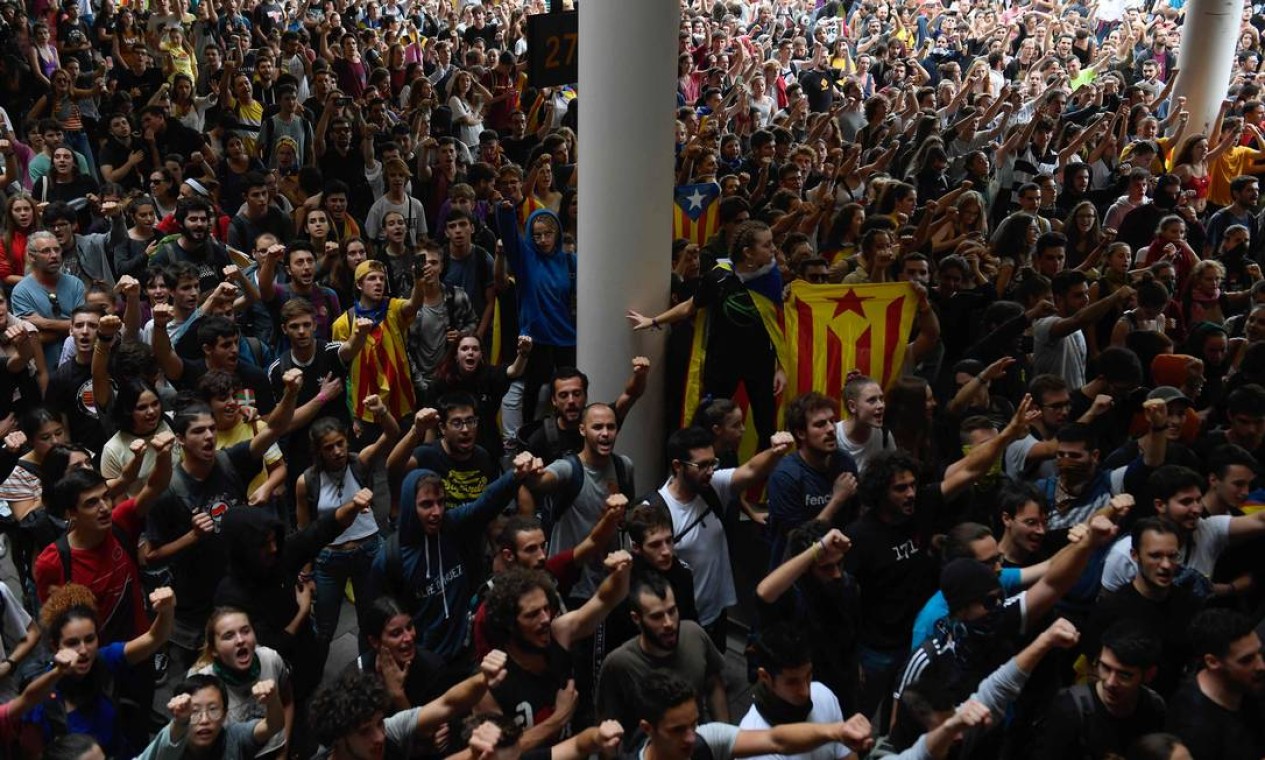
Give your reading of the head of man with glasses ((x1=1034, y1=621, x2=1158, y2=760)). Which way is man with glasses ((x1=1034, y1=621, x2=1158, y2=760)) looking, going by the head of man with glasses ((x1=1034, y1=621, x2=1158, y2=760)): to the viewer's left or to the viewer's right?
to the viewer's left

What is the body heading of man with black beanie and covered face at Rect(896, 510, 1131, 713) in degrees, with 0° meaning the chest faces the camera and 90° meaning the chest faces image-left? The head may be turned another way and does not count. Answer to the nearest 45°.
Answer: approximately 315°

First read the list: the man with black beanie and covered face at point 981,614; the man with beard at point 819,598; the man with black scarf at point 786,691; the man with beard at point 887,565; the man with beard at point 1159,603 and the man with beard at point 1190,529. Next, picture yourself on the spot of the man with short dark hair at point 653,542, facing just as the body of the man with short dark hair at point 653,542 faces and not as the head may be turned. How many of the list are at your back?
0

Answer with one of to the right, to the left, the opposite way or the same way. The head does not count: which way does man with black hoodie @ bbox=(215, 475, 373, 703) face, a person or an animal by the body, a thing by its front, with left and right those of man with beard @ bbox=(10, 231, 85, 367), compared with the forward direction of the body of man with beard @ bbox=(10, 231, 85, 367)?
the same way

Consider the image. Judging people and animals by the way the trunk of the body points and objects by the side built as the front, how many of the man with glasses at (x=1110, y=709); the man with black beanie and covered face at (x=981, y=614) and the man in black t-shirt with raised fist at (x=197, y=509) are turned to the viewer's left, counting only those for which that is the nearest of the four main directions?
0

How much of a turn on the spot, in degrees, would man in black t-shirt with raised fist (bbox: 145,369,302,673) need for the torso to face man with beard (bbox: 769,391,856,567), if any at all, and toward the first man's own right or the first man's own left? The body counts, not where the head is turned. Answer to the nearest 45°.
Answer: approximately 45° to the first man's own left

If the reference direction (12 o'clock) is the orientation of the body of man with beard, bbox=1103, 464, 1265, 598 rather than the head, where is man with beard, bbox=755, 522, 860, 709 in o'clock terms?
man with beard, bbox=755, 522, 860, 709 is roughly at 3 o'clock from man with beard, bbox=1103, 464, 1265, 598.

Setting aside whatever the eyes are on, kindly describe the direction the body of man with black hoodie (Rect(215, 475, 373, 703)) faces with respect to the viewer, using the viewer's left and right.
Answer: facing the viewer and to the right of the viewer

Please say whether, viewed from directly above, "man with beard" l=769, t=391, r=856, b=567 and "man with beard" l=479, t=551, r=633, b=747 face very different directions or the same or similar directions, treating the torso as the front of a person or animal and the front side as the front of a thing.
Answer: same or similar directions

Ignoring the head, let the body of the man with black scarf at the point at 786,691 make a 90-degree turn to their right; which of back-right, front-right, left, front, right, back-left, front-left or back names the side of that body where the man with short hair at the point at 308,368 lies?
right

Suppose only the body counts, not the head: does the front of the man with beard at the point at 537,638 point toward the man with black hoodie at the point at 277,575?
no

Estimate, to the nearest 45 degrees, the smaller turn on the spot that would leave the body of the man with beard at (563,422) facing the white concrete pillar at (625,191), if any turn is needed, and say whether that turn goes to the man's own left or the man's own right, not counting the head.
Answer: approximately 135° to the man's own left

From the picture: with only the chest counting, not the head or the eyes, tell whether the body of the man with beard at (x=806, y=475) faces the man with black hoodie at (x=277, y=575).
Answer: no

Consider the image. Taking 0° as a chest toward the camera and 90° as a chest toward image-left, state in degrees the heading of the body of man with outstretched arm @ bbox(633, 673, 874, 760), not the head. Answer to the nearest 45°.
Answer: approximately 315°

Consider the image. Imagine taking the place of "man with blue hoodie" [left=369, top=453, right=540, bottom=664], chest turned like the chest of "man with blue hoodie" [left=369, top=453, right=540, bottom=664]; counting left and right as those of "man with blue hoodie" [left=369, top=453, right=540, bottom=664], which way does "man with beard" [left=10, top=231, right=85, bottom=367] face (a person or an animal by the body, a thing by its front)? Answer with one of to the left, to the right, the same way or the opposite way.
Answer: the same way

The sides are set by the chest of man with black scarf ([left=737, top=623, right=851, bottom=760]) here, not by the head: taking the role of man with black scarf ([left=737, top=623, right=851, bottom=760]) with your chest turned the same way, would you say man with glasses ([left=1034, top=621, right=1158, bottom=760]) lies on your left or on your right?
on your left

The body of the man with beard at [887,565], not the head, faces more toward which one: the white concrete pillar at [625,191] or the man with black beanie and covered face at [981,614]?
the man with black beanie and covered face

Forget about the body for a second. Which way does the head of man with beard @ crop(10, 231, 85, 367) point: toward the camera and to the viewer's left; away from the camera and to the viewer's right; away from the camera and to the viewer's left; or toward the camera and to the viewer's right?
toward the camera and to the viewer's right

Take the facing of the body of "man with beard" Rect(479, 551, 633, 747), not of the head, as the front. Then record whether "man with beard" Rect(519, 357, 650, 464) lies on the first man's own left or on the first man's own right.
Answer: on the first man's own left
